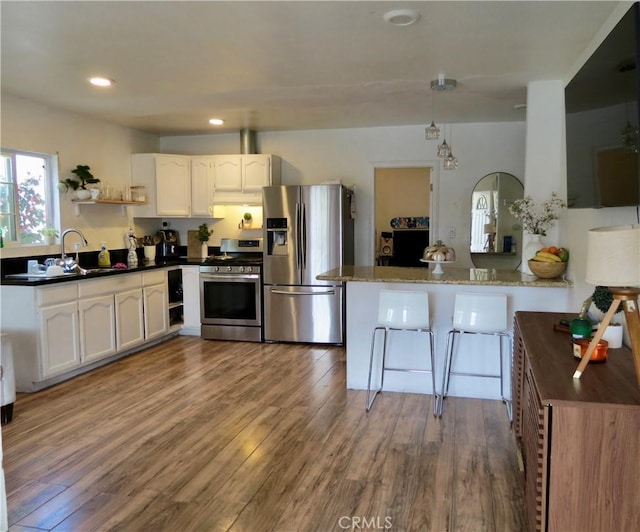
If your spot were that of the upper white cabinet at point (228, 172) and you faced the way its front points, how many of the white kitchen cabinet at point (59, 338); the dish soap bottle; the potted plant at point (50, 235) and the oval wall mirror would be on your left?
1

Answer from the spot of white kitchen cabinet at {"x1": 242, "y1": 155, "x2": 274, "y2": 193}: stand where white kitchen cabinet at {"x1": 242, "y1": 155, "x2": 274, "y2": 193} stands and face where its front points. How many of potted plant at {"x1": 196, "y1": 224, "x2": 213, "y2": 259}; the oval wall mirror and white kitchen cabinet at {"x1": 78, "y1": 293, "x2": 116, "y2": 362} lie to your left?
1

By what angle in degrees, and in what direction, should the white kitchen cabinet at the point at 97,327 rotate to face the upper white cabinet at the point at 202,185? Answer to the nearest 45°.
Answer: approximately 90° to its left

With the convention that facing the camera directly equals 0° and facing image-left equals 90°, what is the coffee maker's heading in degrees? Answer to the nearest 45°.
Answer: approximately 315°

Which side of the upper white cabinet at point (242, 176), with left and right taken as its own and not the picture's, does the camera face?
front

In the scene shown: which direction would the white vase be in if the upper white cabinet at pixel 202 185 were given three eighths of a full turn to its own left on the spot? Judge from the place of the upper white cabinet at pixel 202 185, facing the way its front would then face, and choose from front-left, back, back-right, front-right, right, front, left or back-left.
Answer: right

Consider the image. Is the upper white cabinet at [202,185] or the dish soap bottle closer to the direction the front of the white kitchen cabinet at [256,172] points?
the dish soap bottle

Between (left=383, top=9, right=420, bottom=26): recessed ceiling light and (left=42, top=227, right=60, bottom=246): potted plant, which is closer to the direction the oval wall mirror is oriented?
the recessed ceiling light

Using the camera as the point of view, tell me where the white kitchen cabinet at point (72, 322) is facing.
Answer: facing the viewer and to the right of the viewer

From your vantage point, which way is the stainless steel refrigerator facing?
toward the camera

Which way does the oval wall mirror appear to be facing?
toward the camera
